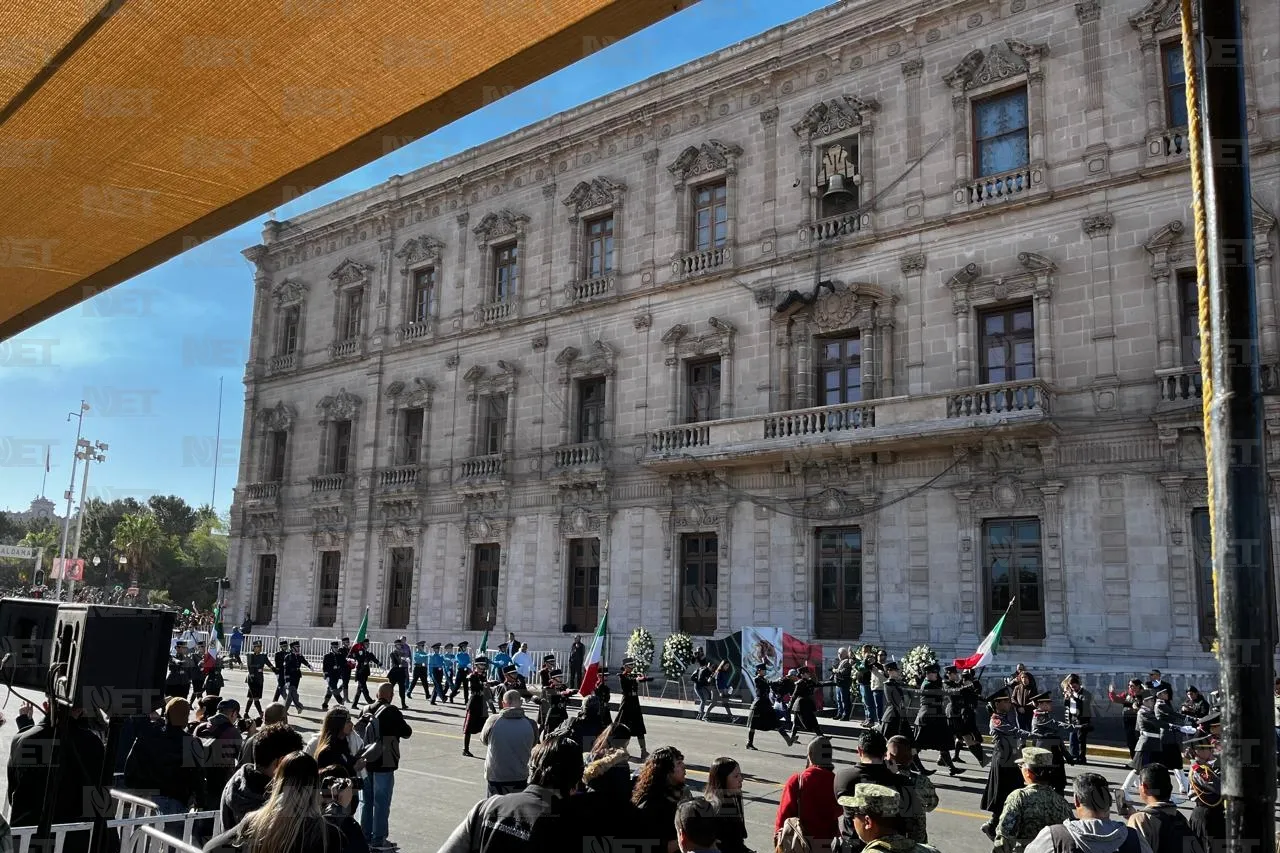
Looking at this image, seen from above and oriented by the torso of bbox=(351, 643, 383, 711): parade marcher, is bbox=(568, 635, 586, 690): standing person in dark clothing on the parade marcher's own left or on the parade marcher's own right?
on the parade marcher's own left

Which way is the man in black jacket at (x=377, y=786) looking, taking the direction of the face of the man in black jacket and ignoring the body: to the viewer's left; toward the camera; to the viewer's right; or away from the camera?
away from the camera

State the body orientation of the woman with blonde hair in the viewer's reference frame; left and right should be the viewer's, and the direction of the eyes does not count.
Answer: facing away from the viewer

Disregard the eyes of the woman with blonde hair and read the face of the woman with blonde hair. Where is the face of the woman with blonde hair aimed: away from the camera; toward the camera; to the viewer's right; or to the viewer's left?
away from the camera

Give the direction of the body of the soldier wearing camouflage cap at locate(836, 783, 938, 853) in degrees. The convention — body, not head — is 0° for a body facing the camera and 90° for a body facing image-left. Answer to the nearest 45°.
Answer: approximately 135°

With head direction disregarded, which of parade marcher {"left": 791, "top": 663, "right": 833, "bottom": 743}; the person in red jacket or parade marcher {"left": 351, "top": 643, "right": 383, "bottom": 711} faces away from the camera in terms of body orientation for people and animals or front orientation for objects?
the person in red jacket

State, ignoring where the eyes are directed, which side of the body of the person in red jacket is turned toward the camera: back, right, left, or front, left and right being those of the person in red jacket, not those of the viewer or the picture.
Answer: back

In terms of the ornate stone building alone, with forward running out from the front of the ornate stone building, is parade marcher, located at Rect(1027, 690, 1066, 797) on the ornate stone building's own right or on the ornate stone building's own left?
on the ornate stone building's own left

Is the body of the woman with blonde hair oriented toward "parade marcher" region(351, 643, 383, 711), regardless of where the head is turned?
yes

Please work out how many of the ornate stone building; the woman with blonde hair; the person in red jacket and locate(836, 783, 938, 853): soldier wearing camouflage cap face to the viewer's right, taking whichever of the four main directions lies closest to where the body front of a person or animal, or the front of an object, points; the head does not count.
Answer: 0
